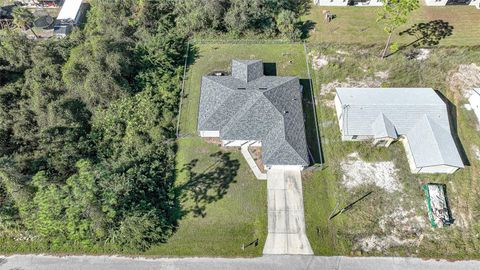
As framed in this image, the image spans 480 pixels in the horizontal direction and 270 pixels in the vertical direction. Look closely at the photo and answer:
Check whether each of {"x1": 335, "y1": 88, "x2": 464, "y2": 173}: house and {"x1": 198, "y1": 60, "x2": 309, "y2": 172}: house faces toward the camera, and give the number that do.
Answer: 2

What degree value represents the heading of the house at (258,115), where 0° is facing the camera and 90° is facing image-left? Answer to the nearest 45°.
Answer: approximately 0°

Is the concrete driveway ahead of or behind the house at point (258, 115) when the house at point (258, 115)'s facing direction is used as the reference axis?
ahead

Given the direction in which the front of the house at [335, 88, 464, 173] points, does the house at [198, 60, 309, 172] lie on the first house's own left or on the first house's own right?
on the first house's own right

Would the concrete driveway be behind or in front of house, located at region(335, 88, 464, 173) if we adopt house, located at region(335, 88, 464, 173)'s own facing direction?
in front

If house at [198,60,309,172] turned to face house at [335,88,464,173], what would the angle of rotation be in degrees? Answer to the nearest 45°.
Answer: approximately 90° to its left

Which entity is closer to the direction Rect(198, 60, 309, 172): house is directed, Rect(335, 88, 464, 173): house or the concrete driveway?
the concrete driveway

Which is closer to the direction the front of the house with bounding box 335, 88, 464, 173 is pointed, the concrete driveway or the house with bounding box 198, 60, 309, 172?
the concrete driveway
